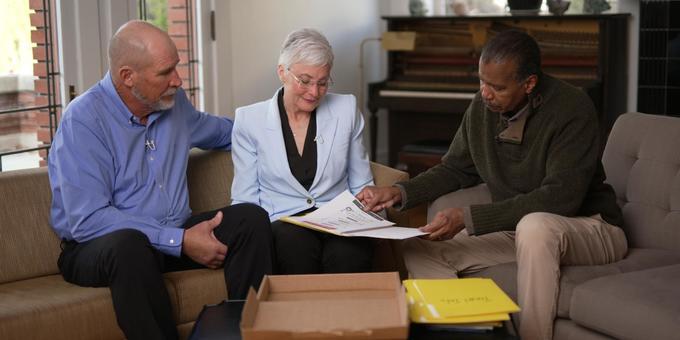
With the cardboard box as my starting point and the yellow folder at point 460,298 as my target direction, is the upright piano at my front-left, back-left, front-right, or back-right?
front-left

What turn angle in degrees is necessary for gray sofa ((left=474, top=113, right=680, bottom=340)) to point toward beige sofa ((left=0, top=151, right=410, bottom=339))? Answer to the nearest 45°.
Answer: approximately 45° to its right

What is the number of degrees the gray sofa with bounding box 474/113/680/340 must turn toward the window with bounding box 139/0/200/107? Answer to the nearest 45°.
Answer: approximately 90° to its right

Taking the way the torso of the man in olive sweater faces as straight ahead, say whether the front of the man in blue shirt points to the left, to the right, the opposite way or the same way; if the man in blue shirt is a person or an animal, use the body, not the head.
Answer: to the left

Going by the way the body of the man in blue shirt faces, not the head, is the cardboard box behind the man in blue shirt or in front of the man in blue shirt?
in front

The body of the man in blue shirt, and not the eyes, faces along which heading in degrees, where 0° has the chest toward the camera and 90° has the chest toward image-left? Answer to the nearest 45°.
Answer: approximately 315°

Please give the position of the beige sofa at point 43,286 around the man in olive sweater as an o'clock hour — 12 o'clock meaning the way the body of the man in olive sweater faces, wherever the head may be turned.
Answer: The beige sofa is roughly at 1 o'clock from the man in olive sweater.

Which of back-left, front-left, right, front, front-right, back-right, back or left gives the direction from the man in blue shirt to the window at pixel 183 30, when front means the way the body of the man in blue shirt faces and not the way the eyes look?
back-left

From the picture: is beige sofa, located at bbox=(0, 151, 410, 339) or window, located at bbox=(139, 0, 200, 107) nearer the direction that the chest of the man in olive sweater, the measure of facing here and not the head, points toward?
the beige sofa

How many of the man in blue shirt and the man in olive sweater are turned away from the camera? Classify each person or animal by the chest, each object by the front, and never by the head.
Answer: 0

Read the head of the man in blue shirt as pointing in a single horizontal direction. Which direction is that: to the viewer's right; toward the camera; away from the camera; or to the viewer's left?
to the viewer's right

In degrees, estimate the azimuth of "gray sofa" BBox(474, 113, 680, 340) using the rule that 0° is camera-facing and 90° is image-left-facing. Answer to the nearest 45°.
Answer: approximately 45°

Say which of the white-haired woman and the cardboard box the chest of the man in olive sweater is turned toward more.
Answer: the cardboard box

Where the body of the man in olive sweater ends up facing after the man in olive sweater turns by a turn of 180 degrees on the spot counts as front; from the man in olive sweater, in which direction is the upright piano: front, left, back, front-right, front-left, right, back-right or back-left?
front-left

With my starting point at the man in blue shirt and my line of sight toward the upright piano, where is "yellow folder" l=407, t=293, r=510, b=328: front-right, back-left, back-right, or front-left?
front-right

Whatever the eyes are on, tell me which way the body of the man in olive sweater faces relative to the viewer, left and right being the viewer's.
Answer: facing the viewer and to the left of the viewer
